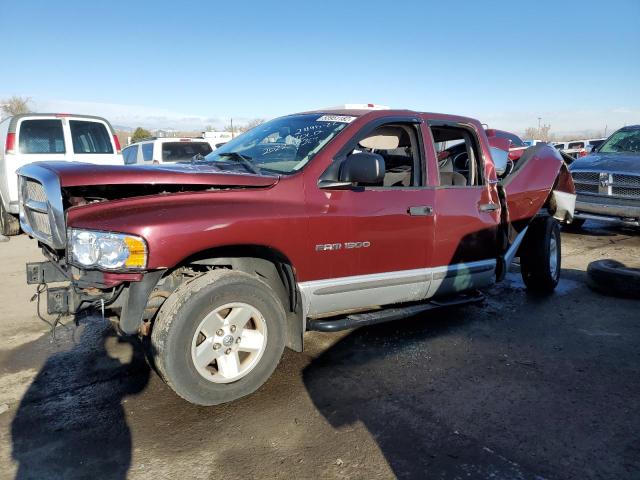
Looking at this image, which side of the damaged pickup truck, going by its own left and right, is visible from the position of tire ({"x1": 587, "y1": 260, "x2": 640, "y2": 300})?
back

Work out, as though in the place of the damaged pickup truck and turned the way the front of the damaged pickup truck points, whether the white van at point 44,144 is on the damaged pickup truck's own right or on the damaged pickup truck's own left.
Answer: on the damaged pickup truck's own right

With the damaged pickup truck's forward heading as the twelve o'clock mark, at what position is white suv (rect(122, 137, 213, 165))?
The white suv is roughly at 4 o'clock from the damaged pickup truck.

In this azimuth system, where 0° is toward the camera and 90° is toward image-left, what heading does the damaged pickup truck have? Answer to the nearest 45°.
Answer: approximately 45°
